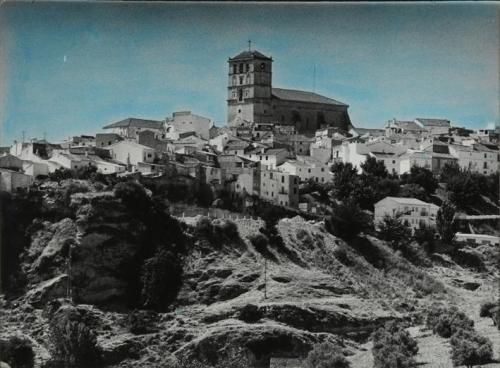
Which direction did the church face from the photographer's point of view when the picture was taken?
facing the viewer and to the left of the viewer

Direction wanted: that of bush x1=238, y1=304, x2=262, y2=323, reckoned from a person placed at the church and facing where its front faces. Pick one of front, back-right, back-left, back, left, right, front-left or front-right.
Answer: front-left

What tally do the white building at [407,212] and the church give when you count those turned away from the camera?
0

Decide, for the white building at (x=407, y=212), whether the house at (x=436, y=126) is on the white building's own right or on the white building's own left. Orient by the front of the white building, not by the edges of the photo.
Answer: on the white building's own left

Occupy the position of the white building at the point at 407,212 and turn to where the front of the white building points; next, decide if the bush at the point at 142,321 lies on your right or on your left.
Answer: on your right

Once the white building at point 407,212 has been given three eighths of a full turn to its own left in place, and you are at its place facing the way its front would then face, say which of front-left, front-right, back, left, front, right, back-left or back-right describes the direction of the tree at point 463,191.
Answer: front-right

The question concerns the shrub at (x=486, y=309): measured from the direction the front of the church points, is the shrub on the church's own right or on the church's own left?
on the church's own left

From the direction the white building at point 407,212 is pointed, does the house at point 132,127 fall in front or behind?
behind

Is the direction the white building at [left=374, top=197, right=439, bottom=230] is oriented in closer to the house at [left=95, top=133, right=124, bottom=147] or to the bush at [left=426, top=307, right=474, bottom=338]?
the bush

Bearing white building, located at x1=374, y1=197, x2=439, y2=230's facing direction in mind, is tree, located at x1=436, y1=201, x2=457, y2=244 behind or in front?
in front

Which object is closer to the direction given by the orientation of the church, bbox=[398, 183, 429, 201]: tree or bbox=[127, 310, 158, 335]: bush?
the bush

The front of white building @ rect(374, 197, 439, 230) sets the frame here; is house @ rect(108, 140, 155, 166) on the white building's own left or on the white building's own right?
on the white building's own right
